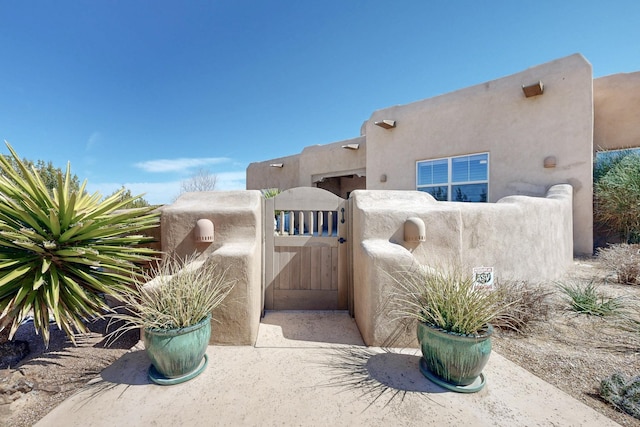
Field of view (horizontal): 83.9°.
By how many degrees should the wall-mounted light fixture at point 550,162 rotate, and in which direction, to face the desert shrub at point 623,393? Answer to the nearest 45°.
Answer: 0° — it already faces it

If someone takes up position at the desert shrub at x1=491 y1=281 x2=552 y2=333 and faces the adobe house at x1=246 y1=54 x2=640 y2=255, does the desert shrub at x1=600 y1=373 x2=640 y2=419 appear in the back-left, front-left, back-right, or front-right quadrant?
back-right

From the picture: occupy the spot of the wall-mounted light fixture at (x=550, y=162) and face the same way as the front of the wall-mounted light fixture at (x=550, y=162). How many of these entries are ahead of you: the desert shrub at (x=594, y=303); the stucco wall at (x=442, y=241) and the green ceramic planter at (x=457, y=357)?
3

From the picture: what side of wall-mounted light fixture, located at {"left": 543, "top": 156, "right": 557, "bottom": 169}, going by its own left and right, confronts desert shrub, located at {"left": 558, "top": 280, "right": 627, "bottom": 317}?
front

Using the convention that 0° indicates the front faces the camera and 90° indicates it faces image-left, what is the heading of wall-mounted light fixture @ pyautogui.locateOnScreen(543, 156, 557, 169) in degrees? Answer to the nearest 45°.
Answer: approximately 0°

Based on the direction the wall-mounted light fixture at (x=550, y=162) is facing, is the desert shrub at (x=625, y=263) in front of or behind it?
in front

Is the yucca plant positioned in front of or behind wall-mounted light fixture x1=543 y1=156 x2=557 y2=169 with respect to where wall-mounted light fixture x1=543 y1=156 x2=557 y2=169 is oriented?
in front

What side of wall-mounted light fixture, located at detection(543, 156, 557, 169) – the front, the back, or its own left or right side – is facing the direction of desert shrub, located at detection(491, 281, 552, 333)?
front

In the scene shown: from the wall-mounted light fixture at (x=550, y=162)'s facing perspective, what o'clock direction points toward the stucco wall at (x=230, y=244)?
The stucco wall is roughly at 1 o'clock from the wall-mounted light fixture.
